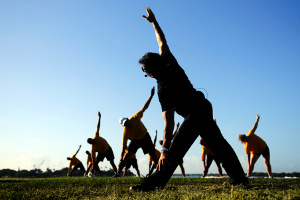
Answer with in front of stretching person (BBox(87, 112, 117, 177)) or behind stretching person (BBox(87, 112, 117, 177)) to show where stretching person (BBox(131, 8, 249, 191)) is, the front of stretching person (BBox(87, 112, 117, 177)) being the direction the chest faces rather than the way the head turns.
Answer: in front

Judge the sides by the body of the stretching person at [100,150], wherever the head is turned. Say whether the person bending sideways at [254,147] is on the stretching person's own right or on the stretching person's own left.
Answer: on the stretching person's own left

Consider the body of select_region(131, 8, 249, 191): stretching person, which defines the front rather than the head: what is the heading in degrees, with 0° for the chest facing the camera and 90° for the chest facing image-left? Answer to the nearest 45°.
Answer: approximately 45°

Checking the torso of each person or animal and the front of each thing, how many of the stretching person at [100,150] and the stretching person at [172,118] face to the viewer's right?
0
